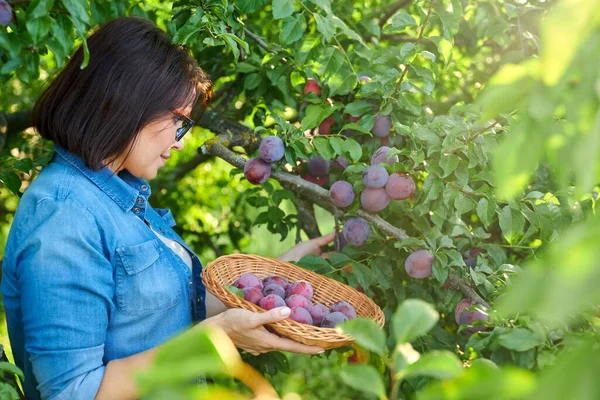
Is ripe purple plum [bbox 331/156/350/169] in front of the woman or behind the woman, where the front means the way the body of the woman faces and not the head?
in front

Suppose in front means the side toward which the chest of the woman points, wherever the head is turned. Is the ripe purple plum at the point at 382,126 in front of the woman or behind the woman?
in front

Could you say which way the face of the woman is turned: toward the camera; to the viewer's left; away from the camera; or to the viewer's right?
to the viewer's right

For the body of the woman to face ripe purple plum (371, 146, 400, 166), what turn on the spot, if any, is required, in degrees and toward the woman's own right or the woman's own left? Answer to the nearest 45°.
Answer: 0° — they already face it

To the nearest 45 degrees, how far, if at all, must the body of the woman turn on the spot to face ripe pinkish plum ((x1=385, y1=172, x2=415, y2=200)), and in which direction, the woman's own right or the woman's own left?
0° — they already face it

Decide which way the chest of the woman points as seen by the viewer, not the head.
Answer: to the viewer's right
